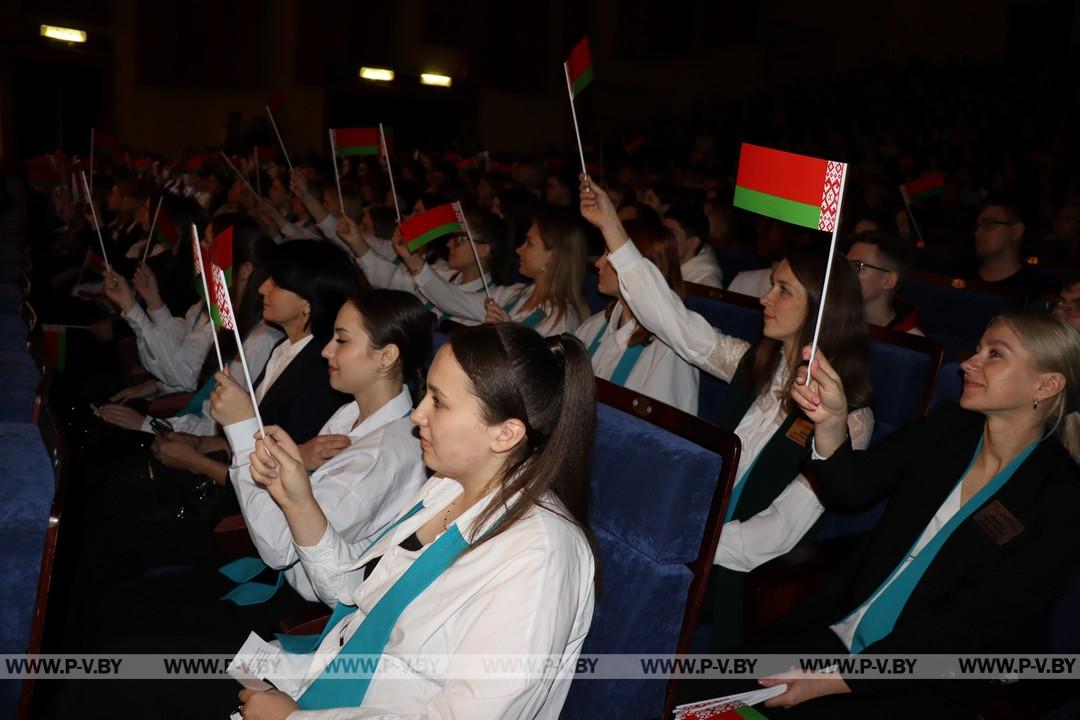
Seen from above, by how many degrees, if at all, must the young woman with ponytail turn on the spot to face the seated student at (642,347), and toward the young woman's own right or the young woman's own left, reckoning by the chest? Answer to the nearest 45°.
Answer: approximately 135° to the young woman's own right

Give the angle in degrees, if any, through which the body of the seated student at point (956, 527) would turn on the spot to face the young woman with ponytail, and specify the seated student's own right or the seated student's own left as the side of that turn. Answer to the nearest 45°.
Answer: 0° — they already face them

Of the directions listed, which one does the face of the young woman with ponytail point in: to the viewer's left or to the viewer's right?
to the viewer's left

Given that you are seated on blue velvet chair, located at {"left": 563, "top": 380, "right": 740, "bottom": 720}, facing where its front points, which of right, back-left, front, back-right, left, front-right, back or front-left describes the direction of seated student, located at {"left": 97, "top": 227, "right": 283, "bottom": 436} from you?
right

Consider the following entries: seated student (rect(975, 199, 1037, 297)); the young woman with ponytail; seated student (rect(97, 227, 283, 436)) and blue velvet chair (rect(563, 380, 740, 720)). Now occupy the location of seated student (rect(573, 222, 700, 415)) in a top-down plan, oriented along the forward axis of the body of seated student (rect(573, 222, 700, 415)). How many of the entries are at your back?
1

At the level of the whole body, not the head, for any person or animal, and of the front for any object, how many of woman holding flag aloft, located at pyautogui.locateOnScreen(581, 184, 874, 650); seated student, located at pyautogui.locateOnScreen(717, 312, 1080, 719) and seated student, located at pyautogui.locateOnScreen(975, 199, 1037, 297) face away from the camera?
0

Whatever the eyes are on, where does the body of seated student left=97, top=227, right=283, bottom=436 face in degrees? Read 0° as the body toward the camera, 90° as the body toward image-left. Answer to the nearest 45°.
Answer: approximately 90°

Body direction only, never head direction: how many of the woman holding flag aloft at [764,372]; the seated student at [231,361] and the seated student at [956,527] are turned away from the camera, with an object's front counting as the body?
0

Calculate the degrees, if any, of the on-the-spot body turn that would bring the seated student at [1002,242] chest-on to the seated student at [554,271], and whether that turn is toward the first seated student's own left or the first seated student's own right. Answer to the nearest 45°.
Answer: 0° — they already face them

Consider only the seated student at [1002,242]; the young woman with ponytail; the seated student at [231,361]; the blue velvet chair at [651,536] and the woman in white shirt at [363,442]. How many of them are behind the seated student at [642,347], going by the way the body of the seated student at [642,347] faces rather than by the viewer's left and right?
1

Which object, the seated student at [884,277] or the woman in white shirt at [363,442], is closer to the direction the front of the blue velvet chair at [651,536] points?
the woman in white shirt

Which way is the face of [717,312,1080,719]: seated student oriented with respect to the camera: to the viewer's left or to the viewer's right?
to the viewer's left

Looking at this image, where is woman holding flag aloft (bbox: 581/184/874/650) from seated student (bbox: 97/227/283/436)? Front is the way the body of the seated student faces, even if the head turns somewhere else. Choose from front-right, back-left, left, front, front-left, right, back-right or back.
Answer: back-left
